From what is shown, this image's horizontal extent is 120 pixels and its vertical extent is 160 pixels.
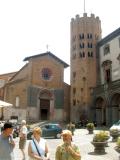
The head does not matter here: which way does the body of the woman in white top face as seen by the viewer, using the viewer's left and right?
facing the viewer

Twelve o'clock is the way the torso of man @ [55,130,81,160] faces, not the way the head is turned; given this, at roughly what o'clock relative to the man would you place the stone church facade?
The stone church facade is roughly at 6 o'clock from the man.

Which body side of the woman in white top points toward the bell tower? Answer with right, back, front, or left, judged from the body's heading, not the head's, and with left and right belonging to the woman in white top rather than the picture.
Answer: back

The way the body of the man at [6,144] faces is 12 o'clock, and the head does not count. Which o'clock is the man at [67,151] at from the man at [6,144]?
the man at [67,151] is roughly at 1 o'clock from the man at [6,144].

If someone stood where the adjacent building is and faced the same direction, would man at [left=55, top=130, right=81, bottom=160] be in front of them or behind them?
in front

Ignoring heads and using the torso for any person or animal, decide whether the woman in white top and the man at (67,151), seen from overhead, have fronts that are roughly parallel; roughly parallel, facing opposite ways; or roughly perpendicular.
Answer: roughly parallel

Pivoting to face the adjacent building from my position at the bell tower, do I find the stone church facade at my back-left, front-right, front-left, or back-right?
back-right

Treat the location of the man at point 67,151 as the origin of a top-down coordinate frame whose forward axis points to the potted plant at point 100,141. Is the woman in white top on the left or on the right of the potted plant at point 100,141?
left

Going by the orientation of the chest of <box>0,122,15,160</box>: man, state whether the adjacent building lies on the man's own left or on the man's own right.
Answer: on the man's own left

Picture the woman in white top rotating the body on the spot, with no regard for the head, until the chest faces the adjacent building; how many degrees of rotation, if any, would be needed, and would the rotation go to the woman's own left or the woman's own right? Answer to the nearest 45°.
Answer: approximately 180°

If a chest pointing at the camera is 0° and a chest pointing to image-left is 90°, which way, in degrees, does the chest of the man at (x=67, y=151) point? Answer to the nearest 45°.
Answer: approximately 0°

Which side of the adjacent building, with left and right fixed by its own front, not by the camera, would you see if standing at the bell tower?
right

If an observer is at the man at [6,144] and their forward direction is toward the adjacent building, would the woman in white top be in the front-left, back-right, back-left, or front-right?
front-right

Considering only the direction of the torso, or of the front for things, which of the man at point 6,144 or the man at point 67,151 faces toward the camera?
the man at point 67,151

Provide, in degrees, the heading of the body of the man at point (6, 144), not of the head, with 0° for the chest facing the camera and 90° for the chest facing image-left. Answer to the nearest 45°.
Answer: approximately 270°

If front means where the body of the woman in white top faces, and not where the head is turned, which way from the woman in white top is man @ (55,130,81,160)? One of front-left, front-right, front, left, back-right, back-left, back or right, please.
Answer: front-left
